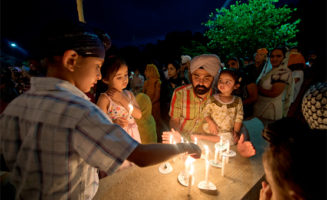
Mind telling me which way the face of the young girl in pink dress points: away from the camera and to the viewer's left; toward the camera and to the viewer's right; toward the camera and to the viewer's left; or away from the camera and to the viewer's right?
toward the camera and to the viewer's right

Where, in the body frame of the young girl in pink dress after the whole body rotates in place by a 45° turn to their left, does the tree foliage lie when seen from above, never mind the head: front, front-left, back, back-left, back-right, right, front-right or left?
front-left

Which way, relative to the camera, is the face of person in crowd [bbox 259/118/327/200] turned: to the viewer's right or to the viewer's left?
to the viewer's left

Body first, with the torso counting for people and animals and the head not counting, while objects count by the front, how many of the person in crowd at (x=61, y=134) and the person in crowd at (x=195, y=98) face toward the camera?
1

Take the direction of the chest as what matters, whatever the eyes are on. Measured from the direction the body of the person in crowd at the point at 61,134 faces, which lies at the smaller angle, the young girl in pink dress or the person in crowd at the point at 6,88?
the young girl in pink dress

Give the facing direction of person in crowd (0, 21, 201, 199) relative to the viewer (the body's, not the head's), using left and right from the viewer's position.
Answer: facing away from the viewer and to the right of the viewer

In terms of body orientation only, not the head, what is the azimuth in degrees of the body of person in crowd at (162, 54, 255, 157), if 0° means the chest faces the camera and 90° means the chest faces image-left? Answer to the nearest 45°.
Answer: approximately 0°

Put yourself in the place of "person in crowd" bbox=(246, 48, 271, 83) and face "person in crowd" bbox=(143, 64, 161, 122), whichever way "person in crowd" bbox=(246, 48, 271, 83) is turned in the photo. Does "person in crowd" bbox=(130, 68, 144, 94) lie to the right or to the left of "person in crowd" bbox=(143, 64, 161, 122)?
right

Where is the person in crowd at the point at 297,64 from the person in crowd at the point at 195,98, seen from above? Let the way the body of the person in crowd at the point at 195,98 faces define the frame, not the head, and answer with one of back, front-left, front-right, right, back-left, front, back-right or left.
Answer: back-left

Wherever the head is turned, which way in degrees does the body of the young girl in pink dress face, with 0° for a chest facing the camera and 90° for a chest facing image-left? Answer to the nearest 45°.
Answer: approximately 315°

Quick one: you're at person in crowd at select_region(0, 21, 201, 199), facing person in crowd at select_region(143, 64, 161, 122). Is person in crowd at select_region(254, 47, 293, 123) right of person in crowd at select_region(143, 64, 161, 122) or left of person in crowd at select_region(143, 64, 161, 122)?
right

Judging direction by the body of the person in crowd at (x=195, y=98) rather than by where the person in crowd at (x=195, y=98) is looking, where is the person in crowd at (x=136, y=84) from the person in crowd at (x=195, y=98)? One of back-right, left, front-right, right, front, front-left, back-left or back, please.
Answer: back-right
